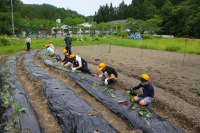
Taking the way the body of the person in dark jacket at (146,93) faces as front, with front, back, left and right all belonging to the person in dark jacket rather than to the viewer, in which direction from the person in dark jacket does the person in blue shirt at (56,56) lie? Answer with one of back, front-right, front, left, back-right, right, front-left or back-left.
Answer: right

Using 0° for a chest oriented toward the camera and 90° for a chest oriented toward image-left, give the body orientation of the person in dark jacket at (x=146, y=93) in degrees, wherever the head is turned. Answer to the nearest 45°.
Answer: approximately 45°

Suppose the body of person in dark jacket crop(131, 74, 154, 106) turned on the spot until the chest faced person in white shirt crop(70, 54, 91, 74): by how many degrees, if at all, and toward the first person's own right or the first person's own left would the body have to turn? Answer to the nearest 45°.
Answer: approximately 90° to the first person's own right

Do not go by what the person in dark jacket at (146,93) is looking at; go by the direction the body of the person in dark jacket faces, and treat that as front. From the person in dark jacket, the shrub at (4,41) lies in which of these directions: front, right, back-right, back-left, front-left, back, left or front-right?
right
